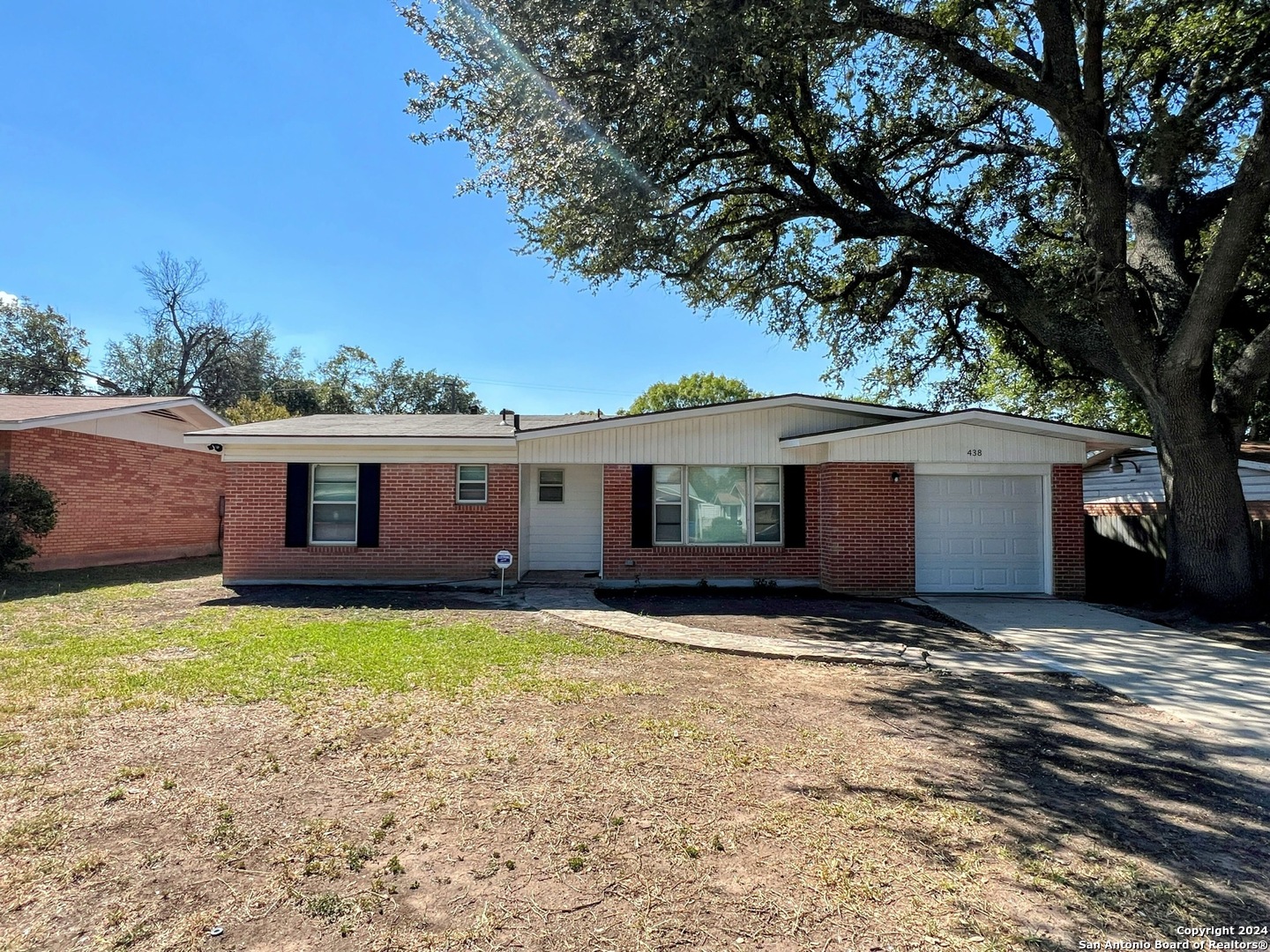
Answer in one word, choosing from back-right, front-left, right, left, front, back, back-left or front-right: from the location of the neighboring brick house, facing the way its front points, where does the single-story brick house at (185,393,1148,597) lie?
left

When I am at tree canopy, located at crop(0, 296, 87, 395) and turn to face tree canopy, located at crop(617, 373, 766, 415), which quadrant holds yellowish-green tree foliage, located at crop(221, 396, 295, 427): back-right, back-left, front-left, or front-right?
front-right

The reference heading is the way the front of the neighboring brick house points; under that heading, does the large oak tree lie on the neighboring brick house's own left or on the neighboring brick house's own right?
on the neighboring brick house's own left

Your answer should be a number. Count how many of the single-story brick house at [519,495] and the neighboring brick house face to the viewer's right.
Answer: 0

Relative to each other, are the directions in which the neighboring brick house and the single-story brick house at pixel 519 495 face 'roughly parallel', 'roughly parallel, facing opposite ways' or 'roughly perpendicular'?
roughly parallel

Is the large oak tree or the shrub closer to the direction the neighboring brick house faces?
the shrub

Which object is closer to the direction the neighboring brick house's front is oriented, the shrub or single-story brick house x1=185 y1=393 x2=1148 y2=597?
the shrub

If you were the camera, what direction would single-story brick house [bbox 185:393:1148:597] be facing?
facing the viewer

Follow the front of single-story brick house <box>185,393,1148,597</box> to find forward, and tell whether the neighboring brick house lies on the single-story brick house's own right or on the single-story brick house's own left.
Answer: on the single-story brick house's own right

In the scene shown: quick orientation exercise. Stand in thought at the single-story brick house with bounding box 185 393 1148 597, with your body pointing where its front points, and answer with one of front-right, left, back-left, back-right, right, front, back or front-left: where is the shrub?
right

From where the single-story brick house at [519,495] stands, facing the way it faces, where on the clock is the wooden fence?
The wooden fence is roughly at 9 o'clock from the single-story brick house.

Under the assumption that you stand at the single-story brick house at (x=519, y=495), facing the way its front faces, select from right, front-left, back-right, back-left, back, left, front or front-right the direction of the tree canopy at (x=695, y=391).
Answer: back

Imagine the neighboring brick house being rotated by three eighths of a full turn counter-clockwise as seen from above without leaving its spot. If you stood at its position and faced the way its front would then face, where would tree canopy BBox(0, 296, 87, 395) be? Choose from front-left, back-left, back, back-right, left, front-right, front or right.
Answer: left
